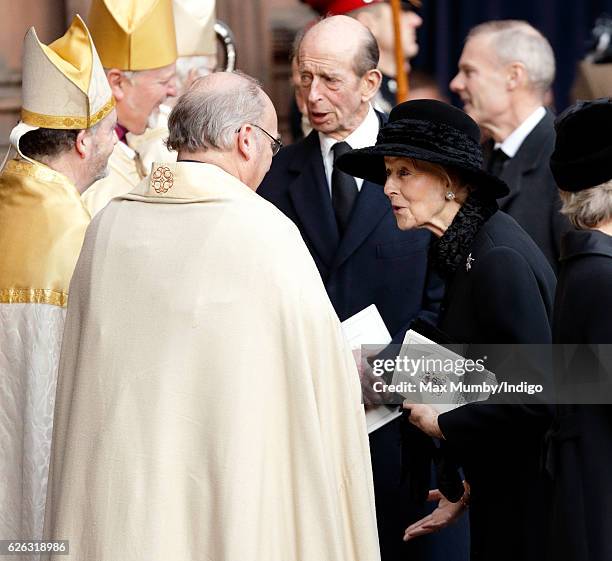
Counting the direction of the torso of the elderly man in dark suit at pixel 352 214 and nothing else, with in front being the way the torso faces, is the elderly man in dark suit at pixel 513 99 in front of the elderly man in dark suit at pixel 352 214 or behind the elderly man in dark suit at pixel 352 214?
behind

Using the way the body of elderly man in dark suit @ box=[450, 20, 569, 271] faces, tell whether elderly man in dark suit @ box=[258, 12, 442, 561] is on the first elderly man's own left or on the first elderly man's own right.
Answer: on the first elderly man's own left

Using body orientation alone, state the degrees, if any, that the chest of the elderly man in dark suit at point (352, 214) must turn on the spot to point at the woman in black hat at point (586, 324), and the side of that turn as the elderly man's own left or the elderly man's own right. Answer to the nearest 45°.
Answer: approximately 90° to the elderly man's own left

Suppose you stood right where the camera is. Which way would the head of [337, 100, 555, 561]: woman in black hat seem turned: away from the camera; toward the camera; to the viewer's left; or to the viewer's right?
to the viewer's left

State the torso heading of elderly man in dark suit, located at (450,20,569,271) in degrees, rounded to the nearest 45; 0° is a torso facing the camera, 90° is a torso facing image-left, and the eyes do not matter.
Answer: approximately 90°

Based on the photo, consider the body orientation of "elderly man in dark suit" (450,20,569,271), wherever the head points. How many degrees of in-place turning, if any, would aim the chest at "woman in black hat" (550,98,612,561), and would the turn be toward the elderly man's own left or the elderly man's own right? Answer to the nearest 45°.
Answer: approximately 90° to the elderly man's own left

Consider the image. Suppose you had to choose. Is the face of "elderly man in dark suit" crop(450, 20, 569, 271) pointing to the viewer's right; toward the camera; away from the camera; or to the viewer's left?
to the viewer's left

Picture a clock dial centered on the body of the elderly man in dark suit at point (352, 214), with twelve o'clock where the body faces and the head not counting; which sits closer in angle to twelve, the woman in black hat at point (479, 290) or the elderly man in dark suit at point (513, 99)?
the woman in black hat

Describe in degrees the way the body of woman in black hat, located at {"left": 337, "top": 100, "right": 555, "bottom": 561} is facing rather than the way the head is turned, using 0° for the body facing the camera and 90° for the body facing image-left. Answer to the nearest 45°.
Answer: approximately 90°

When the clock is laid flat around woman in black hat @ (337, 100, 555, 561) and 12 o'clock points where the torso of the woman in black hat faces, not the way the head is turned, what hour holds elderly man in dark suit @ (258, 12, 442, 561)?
The elderly man in dark suit is roughly at 2 o'clock from the woman in black hat.

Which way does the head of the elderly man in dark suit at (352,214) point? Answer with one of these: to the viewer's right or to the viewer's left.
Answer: to the viewer's left

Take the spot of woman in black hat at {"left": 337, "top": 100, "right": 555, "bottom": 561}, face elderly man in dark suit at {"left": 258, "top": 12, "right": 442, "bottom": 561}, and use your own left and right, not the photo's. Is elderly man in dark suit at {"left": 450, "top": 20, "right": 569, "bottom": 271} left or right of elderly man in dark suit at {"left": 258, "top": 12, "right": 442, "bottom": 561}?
right
